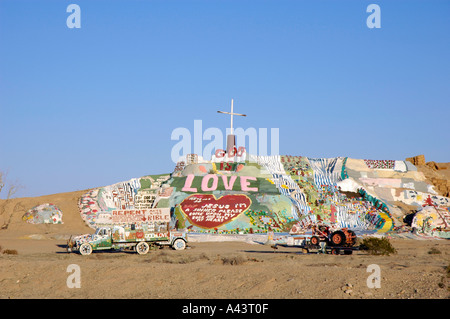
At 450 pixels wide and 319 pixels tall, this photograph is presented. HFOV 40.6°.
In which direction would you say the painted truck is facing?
to the viewer's left

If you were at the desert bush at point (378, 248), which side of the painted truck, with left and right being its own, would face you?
back

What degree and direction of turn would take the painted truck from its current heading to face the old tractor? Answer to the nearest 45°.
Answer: approximately 180°
